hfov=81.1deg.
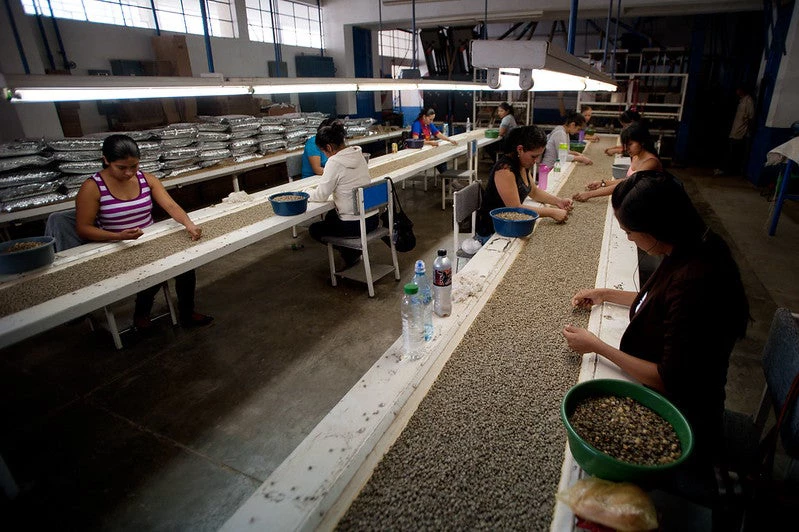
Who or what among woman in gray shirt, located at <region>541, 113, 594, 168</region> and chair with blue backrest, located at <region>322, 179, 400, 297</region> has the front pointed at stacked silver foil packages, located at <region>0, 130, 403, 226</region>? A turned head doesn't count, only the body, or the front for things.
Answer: the chair with blue backrest

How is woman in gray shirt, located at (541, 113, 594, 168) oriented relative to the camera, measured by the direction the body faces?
to the viewer's right

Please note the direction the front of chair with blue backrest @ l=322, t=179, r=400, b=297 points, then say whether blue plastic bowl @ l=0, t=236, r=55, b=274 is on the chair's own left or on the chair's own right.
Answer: on the chair's own left

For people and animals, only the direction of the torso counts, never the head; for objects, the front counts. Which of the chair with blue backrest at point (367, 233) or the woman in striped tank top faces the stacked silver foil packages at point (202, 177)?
the chair with blue backrest

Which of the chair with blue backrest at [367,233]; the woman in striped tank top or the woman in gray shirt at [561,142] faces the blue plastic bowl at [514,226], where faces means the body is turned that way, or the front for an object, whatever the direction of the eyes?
the woman in striped tank top

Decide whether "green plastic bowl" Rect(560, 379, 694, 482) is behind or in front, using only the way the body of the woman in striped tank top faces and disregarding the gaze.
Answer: in front

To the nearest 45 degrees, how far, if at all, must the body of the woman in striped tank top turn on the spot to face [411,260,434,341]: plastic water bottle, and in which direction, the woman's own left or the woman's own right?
0° — they already face it

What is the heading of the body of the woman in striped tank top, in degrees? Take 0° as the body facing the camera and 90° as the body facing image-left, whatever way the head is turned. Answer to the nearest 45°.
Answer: approximately 315°

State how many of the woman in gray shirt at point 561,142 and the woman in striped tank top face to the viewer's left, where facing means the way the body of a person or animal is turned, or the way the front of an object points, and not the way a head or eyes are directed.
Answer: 0

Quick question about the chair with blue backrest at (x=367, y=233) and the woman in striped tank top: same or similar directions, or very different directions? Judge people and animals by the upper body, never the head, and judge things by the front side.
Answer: very different directions

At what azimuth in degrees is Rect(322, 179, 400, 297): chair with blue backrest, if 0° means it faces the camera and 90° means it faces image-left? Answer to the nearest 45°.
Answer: approximately 135°
